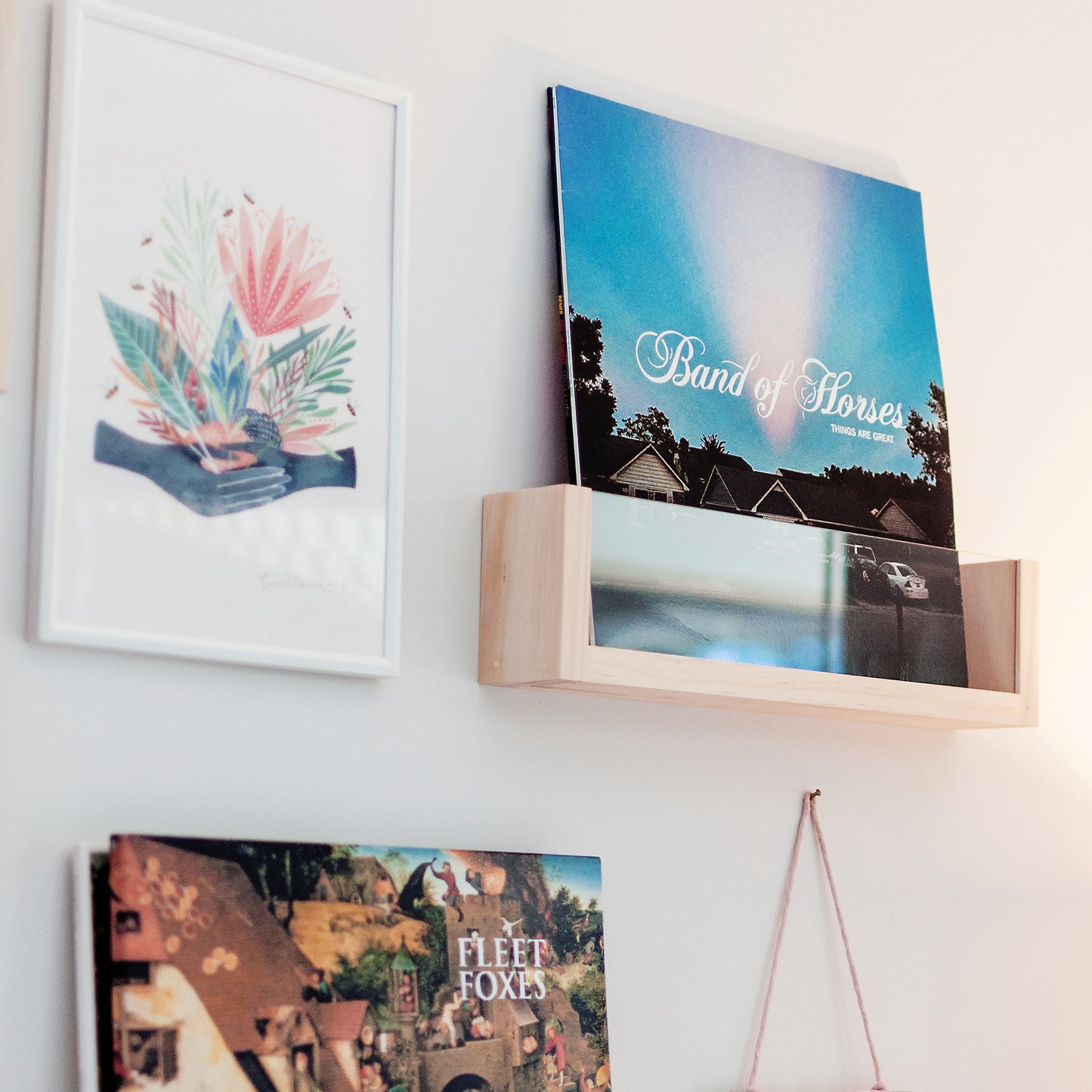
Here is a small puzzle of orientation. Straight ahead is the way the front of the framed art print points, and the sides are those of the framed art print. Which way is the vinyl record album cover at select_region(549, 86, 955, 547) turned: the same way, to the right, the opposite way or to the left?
the same way

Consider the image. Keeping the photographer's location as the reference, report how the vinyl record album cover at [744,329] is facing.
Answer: facing the viewer and to the right of the viewer

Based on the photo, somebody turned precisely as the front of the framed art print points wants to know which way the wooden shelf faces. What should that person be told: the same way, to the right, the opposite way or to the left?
the same way

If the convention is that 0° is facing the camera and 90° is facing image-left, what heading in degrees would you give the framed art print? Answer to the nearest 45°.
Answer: approximately 315°

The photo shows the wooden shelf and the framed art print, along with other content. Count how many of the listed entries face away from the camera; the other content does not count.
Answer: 0
